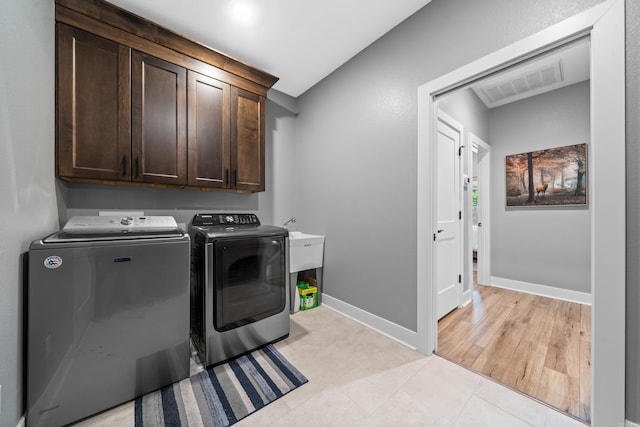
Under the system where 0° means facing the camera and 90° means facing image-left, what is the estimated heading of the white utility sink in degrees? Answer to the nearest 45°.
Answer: approximately 315°

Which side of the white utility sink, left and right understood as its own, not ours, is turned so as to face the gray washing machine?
right

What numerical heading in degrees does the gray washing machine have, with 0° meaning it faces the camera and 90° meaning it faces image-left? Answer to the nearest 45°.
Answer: approximately 0°

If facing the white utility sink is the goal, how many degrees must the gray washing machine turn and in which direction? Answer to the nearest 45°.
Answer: approximately 90° to its left

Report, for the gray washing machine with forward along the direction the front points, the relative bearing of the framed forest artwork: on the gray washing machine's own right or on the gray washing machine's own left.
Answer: on the gray washing machine's own left
